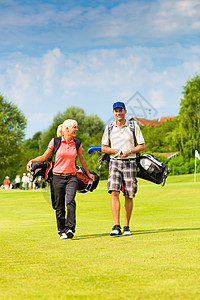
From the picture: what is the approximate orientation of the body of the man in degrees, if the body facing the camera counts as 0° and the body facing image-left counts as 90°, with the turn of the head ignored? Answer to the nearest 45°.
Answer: approximately 0°

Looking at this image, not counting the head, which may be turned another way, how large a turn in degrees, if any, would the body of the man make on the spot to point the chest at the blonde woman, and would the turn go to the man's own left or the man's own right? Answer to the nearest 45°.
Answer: approximately 90° to the man's own right
